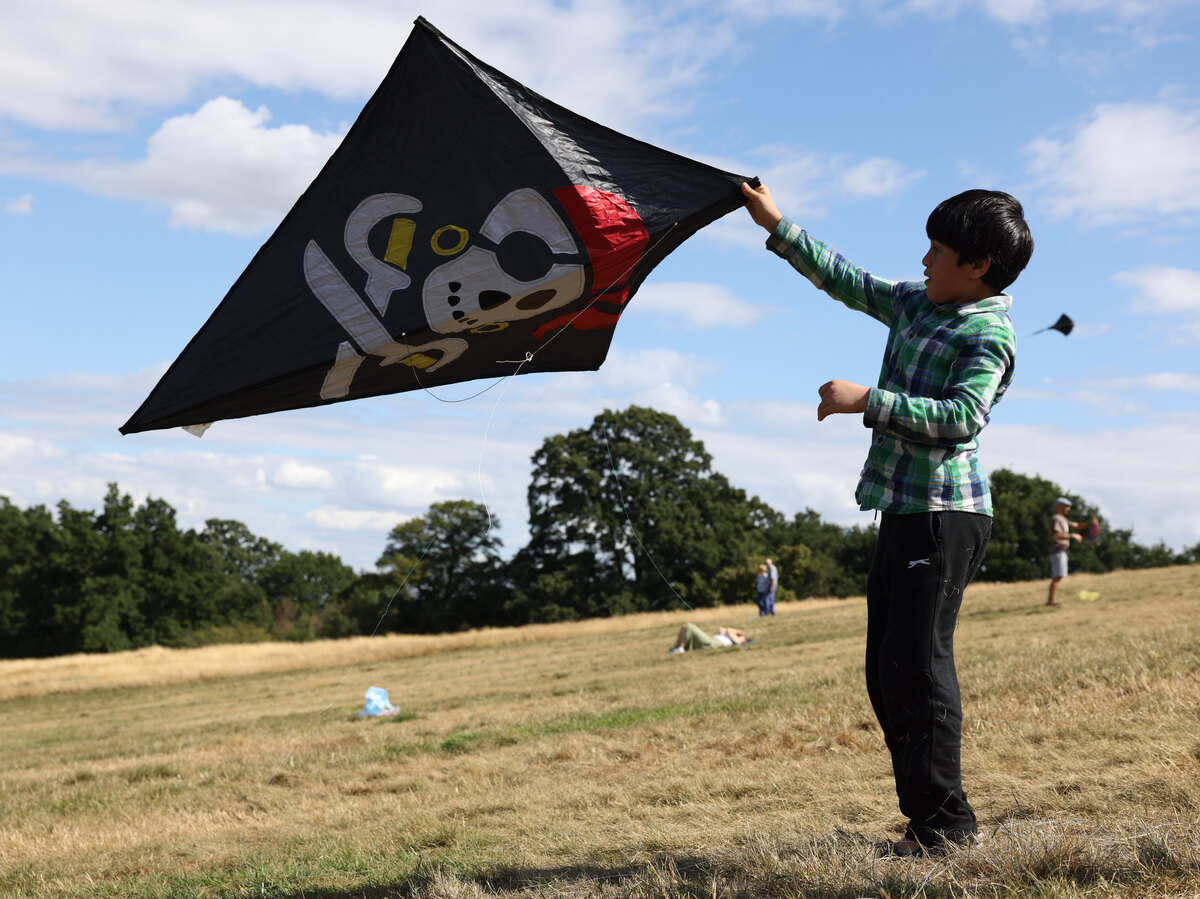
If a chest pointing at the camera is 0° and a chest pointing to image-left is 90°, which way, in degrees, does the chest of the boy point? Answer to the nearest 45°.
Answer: approximately 90°

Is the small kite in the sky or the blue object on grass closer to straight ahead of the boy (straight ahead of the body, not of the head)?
the blue object on grass

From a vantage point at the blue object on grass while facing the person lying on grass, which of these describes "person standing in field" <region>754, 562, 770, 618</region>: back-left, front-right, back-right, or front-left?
front-left

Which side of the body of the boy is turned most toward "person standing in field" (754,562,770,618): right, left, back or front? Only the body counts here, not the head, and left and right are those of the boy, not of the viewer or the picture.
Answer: right

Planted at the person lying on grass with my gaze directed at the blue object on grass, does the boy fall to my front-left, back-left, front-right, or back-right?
front-left

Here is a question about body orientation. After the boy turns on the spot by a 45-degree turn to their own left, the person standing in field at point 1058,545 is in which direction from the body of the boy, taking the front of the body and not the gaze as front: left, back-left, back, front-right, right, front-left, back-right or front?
back-right

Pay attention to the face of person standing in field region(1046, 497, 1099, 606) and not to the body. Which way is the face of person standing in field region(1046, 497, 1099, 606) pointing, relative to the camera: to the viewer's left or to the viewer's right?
to the viewer's right

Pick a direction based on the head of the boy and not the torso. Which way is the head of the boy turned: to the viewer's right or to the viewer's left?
to the viewer's left

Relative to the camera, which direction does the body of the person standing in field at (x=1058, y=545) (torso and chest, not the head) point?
to the viewer's right

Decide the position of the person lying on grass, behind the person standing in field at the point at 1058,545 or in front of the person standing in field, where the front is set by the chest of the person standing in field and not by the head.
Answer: behind
